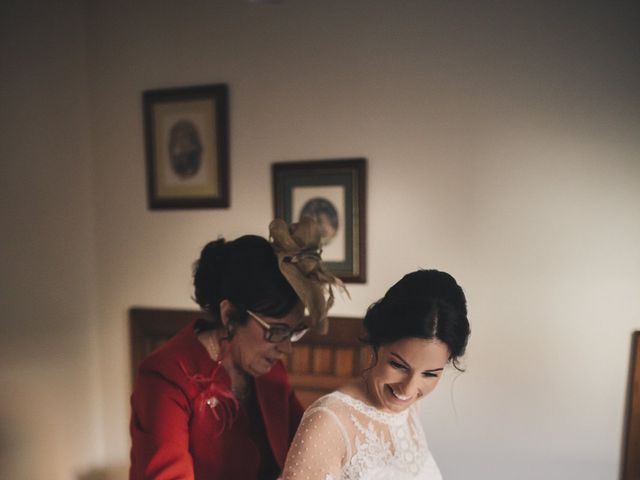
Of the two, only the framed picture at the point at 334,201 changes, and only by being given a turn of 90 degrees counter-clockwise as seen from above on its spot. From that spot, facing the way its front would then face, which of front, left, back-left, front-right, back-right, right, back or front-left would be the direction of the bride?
right

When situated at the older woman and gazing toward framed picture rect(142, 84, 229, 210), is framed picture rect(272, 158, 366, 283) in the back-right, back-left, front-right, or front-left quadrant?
front-right

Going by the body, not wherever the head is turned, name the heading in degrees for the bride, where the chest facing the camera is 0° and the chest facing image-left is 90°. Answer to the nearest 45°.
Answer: approximately 315°

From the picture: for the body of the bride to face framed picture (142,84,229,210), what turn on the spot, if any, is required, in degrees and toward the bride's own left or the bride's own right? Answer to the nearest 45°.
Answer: approximately 180°

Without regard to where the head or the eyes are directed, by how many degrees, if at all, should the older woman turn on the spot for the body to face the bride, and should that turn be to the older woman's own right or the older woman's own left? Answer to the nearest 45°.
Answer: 0° — they already face them

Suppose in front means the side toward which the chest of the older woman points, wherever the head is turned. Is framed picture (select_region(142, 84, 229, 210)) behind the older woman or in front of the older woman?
behind

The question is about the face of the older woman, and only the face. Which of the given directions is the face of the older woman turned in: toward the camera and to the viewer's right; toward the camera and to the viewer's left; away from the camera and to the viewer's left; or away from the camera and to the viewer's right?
toward the camera and to the viewer's right

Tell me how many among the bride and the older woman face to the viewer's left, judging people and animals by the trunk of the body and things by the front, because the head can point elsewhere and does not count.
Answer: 0

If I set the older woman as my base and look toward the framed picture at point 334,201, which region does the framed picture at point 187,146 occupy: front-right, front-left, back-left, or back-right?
front-left

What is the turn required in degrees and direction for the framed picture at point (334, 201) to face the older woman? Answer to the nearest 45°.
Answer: approximately 45° to its right

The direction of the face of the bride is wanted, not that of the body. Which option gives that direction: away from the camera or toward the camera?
toward the camera

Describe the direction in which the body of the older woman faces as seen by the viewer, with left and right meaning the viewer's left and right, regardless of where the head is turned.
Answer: facing the viewer and to the right of the viewer

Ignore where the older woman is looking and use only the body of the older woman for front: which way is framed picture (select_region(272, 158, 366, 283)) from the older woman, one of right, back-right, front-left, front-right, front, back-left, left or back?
left

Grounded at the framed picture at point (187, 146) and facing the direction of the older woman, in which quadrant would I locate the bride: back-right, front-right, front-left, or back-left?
front-left

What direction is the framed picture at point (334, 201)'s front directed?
toward the camera
